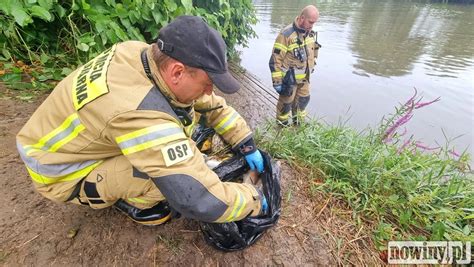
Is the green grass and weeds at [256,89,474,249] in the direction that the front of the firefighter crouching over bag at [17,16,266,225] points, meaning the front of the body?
yes

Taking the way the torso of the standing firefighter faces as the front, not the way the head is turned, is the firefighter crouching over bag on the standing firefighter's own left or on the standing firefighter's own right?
on the standing firefighter's own right

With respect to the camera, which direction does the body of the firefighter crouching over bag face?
to the viewer's right

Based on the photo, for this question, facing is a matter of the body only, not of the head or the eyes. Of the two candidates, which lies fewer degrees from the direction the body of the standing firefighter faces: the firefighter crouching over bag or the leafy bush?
the firefighter crouching over bag

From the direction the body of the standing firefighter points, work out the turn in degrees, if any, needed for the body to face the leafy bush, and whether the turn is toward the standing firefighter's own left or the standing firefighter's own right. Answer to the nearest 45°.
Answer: approximately 90° to the standing firefighter's own right

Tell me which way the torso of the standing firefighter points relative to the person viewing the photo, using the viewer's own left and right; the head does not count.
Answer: facing the viewer and to the right of the viewer

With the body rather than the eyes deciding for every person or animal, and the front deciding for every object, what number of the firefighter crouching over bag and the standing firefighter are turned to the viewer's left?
0

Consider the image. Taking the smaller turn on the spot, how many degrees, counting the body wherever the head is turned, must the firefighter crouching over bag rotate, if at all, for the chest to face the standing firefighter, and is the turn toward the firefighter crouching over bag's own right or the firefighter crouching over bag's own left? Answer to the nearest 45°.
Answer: approximately 45° to the firefighter crouching over bag's own left

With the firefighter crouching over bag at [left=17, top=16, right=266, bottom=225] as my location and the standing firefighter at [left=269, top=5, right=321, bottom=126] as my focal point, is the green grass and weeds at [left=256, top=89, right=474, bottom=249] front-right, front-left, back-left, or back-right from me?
front-right

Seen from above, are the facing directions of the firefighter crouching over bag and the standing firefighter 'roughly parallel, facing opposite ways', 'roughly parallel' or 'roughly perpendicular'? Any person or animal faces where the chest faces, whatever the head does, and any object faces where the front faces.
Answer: roughly perpendicular
